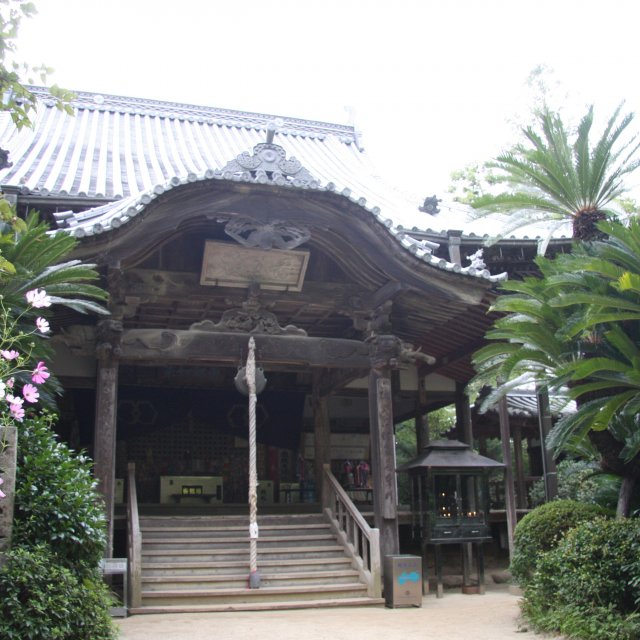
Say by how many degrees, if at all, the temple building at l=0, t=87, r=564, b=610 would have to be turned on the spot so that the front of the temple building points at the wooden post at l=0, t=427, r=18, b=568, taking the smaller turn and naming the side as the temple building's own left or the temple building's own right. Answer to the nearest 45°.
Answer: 0° — it already faces it

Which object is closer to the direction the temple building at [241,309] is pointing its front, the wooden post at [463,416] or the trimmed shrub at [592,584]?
the trimmed shrub

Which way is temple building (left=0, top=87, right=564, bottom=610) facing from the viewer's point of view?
toward the camera

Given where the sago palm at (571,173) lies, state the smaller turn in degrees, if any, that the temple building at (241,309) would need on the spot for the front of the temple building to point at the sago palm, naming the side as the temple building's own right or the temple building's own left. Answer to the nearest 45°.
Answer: approximately 45° to the temple building's own left

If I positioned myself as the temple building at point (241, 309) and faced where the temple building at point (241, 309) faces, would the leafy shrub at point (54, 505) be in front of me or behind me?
in front

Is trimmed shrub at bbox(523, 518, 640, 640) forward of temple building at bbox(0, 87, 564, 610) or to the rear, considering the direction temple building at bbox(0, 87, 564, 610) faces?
forward

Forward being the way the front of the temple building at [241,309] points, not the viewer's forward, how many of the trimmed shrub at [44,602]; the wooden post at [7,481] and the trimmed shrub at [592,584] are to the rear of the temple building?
0

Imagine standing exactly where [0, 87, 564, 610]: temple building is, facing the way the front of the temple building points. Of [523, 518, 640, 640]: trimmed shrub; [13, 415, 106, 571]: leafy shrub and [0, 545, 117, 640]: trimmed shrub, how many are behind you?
0

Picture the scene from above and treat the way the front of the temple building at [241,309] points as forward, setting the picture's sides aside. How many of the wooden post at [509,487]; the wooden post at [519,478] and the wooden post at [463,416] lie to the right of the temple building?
0

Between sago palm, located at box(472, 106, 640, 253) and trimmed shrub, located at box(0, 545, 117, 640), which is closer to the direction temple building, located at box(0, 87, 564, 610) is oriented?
the trimmed shrub

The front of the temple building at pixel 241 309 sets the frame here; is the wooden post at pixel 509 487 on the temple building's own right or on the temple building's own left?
on the temple building's own left

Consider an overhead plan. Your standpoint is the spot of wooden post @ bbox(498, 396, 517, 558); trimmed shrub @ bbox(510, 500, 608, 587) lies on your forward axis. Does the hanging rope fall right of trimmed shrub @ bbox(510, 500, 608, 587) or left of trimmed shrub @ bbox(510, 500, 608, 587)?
right

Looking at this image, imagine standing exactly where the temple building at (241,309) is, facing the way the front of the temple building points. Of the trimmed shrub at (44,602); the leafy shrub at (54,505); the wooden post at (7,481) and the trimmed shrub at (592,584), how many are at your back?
0

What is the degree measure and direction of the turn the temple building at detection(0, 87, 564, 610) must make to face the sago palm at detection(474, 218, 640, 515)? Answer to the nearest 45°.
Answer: approximately 45° to its left

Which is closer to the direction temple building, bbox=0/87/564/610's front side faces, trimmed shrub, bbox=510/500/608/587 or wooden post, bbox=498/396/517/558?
the trimmed shrub

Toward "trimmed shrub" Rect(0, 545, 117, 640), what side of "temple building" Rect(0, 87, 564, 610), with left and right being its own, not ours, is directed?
front
